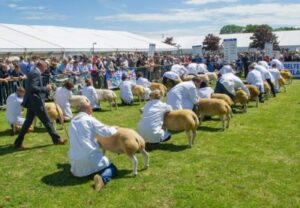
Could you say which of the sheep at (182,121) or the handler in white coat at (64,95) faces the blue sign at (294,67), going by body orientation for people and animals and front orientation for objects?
the handler in white coat

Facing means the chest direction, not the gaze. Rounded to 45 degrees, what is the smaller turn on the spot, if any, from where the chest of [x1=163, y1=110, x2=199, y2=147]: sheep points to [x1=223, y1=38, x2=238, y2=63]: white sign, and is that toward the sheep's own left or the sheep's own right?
approximately 90° to the sheep's own right

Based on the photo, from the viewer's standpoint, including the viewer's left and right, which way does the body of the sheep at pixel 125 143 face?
facing away from the viewer and to the left of the viewer

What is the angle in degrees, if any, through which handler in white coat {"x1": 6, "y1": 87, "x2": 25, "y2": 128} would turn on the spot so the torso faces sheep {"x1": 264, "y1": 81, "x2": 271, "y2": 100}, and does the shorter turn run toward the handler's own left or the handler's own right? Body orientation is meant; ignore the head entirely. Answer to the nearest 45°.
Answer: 0° — they already face it

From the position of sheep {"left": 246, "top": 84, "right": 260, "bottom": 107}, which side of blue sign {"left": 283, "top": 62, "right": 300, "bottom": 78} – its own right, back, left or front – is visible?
front

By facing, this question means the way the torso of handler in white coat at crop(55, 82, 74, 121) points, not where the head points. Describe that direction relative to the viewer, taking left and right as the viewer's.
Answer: facing away from the viewer and to the right of the viewer

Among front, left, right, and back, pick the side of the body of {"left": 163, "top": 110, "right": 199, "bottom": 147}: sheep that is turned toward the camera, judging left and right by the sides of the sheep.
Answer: left

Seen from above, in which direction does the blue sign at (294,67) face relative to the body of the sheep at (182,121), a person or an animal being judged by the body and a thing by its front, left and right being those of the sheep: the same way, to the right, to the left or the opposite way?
to the left

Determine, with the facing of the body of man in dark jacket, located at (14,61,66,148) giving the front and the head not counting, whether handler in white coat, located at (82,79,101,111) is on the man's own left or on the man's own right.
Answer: on the man's own left

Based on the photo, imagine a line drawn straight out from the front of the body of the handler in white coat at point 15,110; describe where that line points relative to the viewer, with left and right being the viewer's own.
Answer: facing to the right of the viewer

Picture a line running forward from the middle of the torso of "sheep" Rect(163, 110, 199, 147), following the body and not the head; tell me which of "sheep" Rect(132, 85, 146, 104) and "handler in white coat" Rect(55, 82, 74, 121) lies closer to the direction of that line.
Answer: the handler in white coat

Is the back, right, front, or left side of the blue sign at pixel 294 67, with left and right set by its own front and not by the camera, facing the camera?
front

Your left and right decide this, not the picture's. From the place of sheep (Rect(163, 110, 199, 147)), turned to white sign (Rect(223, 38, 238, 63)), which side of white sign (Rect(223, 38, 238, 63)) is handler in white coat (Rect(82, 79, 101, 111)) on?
left

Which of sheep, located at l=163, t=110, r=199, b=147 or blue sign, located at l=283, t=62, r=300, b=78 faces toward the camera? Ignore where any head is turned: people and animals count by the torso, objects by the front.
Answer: the blue sign

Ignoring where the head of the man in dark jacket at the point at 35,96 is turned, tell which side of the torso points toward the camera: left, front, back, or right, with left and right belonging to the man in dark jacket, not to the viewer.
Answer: right
